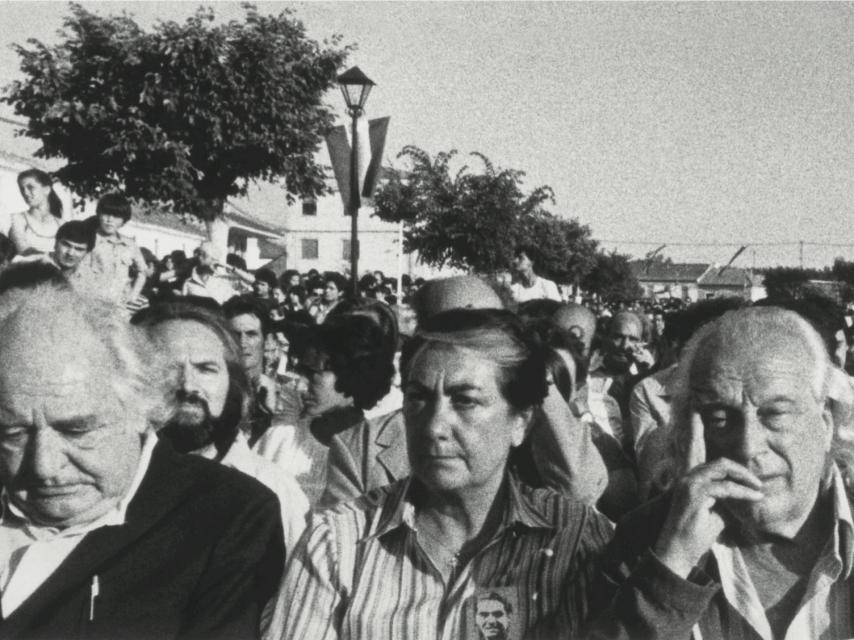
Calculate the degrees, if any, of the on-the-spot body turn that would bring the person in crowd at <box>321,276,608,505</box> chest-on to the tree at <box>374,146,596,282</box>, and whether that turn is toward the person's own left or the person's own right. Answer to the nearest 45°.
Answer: approximately 180°

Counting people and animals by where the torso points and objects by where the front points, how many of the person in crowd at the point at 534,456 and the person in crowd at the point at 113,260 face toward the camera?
2

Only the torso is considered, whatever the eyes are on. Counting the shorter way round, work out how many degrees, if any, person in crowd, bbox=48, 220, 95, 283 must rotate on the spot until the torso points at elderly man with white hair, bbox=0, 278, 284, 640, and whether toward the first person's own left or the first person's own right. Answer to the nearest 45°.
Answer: approximately 45° to the first person's own left

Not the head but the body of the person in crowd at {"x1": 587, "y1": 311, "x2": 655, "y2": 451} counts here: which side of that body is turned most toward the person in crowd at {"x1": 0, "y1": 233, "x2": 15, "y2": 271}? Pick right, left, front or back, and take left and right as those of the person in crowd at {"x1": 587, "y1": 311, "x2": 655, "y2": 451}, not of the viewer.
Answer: right

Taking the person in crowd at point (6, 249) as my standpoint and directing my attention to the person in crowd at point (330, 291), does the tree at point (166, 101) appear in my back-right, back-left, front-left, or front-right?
front-left

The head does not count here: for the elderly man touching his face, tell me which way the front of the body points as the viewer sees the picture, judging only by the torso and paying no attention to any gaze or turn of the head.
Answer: toward the camera

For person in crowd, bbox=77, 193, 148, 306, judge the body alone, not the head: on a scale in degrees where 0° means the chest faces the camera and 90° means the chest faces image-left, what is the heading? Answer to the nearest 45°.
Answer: approximately 0°

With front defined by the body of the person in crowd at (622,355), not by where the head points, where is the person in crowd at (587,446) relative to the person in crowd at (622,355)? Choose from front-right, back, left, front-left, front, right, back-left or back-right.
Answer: front

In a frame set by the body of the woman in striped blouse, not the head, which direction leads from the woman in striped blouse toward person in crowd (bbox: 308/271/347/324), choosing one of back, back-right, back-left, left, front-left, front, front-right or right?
back

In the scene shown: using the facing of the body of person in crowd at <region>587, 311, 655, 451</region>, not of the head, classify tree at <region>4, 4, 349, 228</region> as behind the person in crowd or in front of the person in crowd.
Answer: behind

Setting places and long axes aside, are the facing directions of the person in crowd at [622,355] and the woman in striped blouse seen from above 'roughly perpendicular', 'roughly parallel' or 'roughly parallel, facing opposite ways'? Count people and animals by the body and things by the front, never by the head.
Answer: roughly parallel

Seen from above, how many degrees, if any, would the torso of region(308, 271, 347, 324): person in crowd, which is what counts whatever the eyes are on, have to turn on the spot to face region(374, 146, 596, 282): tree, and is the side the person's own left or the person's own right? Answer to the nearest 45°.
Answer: approximately 135° to the person's own right

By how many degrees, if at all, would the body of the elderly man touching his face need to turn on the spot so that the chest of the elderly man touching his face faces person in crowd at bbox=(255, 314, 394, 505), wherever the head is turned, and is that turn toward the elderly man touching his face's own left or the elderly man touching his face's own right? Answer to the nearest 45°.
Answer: approximately 135° to the elderly man touching his face's own right

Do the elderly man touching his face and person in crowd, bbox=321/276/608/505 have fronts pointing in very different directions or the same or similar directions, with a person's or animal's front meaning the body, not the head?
same or similar directions

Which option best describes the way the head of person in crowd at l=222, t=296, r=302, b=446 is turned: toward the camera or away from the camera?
toward the camera

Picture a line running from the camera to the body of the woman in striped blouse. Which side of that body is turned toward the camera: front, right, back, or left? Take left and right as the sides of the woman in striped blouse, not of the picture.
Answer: front
